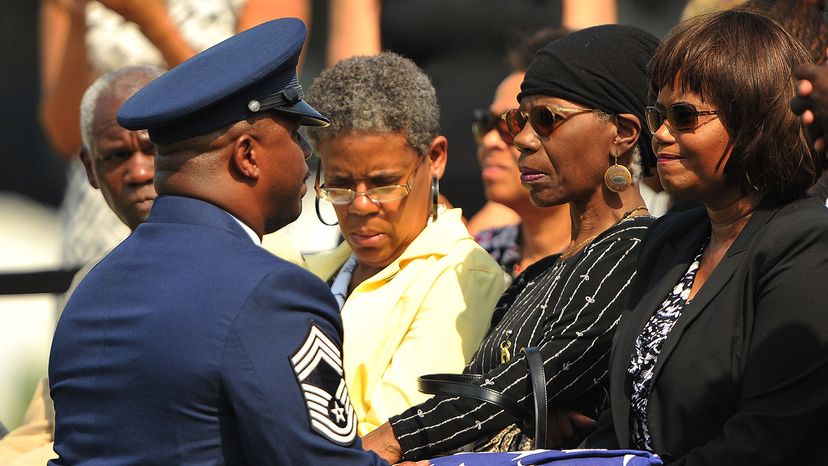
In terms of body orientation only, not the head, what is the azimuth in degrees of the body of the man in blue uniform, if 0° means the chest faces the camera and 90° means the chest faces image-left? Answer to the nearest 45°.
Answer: approximately 225°

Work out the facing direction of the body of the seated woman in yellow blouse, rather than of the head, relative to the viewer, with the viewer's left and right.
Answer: facing the viewer and to the left of the viewer

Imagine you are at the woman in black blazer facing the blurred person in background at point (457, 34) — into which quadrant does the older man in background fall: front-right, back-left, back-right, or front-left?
front-left

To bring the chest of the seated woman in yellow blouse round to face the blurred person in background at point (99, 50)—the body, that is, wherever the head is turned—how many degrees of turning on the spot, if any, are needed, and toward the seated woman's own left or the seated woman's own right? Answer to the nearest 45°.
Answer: approximately 90° to the seated woman's own right

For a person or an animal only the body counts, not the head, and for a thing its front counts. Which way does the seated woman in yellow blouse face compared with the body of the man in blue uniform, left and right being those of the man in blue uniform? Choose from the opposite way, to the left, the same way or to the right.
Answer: the opposite way

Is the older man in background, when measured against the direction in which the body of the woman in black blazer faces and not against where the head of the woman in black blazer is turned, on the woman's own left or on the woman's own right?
on the woman's own right

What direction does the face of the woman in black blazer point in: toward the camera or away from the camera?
toward the camera

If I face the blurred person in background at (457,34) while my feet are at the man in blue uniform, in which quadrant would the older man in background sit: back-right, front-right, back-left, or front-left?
front-left

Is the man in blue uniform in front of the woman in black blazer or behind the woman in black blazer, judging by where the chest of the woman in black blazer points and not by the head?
in front

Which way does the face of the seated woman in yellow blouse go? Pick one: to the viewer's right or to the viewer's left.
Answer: to the viewer's left

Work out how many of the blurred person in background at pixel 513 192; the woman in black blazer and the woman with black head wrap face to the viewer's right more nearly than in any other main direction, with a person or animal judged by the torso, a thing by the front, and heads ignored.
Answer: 0

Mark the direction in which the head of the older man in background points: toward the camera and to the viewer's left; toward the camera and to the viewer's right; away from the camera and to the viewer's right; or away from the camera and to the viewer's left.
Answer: toward the camera and to the viewer's right

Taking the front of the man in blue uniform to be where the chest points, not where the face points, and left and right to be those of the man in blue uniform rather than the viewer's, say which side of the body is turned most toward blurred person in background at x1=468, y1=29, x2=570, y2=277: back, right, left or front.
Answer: front

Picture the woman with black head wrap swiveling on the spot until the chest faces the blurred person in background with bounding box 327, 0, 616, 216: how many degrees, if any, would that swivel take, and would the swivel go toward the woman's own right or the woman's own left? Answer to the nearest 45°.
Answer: approximately 135° to the woman's own right

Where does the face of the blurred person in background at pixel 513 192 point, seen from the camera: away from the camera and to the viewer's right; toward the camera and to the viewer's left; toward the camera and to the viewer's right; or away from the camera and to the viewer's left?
toward the camera and to the viewer's left

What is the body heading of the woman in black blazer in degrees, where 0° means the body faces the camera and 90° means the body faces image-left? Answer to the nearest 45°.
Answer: approximately 45°
